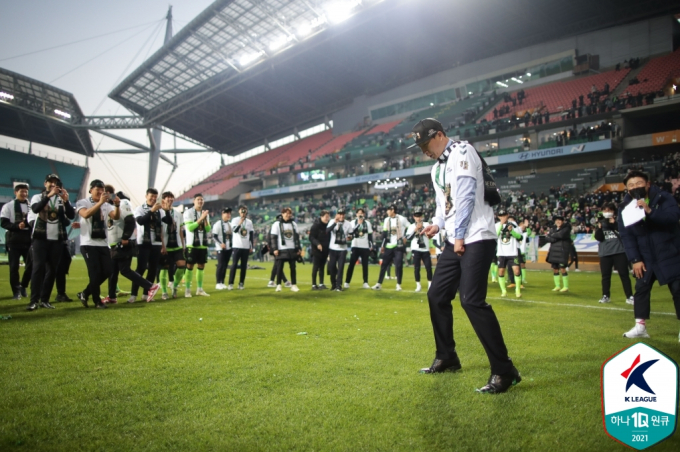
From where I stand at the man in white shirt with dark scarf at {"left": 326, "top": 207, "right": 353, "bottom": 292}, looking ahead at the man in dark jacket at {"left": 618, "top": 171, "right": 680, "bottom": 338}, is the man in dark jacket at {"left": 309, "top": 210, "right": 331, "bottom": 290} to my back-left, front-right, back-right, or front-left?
back-right

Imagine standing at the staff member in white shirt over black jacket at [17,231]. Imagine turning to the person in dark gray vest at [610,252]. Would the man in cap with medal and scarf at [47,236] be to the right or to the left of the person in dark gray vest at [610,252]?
right

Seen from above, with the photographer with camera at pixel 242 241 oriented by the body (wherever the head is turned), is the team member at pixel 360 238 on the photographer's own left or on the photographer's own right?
on the photographer's own left

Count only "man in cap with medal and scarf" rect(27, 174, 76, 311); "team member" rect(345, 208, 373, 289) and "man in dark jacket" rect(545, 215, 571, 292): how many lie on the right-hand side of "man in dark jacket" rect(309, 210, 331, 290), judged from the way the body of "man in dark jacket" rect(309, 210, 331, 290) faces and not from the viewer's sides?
1

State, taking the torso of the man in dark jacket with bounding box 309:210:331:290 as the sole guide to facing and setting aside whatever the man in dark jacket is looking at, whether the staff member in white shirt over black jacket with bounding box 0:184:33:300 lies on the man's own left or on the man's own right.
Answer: on the man's own right

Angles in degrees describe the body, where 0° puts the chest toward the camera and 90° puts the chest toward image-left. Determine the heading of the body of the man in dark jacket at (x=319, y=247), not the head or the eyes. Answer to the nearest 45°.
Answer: approximately 315°

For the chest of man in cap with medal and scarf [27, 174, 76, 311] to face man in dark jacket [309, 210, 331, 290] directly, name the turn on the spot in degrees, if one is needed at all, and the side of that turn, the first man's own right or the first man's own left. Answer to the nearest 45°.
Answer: approximately 90° to the first man's own left

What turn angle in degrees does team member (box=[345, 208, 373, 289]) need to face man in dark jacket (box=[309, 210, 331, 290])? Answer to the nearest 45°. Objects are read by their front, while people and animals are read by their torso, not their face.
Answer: approximately 90° to its right

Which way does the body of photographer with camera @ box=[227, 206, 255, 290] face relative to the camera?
toward the camera
